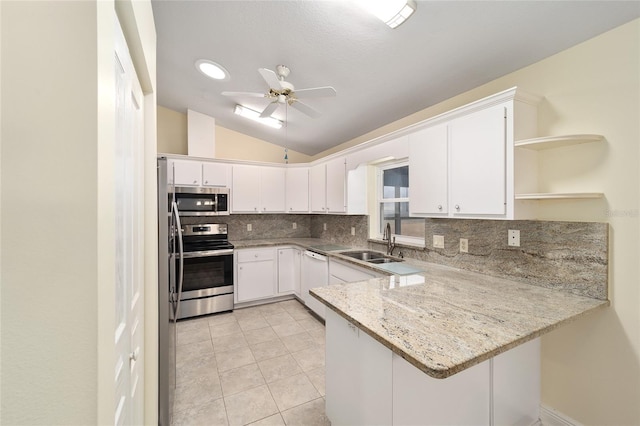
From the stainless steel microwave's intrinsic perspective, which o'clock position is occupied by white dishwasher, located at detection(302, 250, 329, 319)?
The white dishwasher is roughly at 10 o'clock from the stainless steel microwave.

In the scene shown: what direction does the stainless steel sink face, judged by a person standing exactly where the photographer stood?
facing the viewer and to the left of the viewer

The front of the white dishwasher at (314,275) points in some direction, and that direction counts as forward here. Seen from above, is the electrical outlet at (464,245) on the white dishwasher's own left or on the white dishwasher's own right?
on the white dishwasher's own left

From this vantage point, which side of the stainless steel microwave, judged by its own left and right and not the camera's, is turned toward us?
front

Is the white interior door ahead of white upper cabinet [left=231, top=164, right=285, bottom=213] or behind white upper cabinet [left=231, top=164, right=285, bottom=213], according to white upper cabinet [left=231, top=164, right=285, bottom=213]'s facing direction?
ahead

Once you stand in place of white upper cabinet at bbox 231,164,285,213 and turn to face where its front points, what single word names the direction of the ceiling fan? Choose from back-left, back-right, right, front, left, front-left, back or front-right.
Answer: front

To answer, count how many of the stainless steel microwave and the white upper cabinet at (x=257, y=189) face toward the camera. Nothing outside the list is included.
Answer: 2

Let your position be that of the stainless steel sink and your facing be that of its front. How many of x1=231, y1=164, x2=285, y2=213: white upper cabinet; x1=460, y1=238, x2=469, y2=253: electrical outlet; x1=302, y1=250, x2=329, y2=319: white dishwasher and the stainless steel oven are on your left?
1

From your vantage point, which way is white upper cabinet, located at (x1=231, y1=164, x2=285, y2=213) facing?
toward the camera
